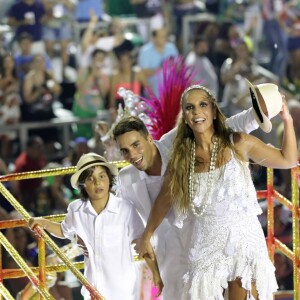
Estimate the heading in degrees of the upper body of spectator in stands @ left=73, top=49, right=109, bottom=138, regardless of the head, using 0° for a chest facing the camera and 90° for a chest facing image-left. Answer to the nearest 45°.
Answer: approximately 0°

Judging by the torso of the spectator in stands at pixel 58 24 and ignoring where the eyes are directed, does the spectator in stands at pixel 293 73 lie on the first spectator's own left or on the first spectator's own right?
on the first spectator's own left
